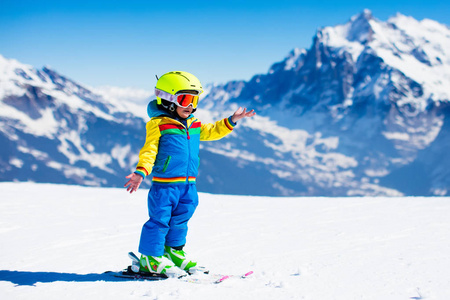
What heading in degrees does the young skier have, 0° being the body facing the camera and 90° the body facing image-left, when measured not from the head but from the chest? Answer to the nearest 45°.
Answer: approximately 315°
